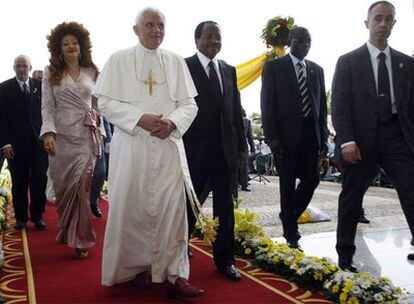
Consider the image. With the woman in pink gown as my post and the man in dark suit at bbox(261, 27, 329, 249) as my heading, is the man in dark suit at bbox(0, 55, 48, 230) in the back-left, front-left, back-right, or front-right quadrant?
back-left

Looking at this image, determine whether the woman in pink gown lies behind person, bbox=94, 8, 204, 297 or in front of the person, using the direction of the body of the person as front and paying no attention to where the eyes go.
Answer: behind

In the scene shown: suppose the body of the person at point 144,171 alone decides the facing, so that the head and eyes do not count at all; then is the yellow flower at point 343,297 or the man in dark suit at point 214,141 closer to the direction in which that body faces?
the yellow flower

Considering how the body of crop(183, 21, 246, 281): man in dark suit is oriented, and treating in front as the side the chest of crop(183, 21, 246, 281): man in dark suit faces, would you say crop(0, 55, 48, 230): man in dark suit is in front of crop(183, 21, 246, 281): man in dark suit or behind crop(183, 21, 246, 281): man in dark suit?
behind

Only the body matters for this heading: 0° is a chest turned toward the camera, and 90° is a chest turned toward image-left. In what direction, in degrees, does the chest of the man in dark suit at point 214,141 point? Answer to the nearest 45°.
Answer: approximately 315°

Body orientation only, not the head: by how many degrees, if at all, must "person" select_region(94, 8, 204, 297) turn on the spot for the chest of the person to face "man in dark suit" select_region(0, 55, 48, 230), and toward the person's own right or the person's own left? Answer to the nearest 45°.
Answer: approximately 180°

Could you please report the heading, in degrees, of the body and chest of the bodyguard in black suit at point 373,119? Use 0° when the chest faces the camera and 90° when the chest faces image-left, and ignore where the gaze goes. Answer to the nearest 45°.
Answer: approximately 315°

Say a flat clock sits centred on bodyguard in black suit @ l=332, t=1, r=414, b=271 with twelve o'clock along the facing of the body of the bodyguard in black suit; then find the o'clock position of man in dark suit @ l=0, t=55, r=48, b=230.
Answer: The man in dark suit is roughly at 5 o'clock from the bodyguard in black suit.
